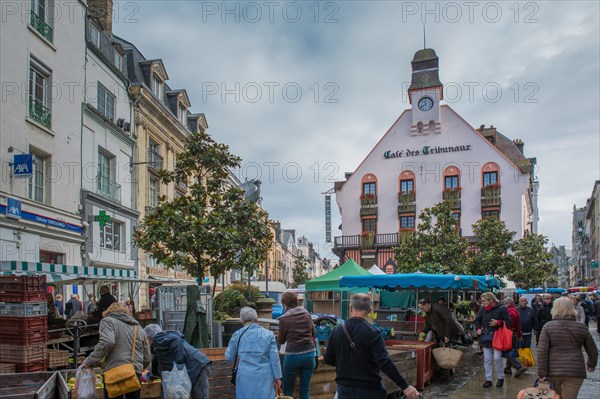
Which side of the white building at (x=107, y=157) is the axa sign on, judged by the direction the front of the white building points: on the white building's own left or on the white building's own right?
on the white building's own right

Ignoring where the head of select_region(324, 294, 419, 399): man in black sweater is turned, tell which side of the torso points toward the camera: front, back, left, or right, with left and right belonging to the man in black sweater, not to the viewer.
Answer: back

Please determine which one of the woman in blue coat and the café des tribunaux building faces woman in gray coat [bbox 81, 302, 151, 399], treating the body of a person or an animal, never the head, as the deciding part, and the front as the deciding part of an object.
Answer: the café des tribunaux building

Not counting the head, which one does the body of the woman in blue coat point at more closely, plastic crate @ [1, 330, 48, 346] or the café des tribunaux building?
the café des tribunaux building

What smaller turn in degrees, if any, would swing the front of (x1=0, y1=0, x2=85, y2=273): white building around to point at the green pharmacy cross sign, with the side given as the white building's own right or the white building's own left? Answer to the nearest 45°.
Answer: approximately 90° to the white building's own left

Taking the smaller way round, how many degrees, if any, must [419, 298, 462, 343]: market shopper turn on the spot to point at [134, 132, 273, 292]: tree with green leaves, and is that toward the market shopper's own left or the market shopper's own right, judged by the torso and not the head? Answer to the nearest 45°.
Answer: approximately 45° to the market shopper's own right

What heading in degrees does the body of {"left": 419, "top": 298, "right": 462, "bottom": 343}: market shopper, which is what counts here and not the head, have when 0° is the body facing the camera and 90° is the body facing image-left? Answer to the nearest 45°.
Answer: approximately 90°
